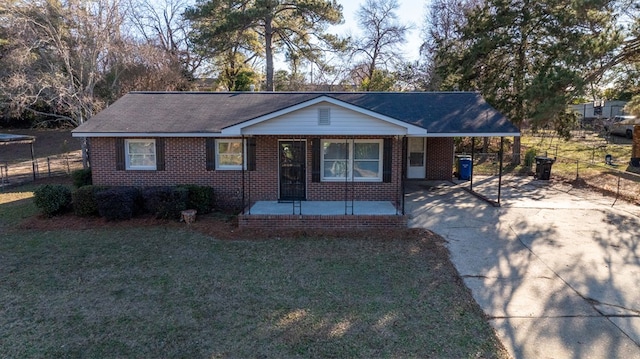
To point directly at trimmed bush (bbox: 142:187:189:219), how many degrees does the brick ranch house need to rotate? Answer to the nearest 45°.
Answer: approximately 45° to its right

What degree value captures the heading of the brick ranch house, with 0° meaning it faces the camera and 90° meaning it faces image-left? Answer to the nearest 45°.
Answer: approximately 0°

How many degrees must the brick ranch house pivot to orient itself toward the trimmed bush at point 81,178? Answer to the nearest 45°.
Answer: approximately 90° to its right

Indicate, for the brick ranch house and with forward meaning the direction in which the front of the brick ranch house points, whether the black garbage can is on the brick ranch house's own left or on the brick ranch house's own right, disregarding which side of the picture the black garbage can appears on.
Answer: on the brick ranch house's own left

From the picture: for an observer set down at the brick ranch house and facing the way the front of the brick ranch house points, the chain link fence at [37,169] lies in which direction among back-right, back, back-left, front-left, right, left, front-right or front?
back-right

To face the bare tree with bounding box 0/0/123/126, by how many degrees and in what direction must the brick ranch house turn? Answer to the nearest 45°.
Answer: approximately 135° to its right

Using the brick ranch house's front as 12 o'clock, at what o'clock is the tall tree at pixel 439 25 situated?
The tall tree is roughly at 7 o'clock from the brick ranch house.

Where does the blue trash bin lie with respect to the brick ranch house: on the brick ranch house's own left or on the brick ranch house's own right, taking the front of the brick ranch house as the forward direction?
on the brick ranch house's own left

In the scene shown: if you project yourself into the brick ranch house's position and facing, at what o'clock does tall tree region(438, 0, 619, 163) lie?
The tall tree is roughly at 8 o'clock from the brick ranch house.

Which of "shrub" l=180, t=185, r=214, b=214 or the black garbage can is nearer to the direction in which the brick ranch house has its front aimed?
the shrub

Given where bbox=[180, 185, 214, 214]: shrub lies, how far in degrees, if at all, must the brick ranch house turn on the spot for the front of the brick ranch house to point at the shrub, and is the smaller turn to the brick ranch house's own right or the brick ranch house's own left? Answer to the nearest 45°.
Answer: approximately 45° to the brick ranch house's own right

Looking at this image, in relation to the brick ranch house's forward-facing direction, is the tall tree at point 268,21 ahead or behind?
behind
